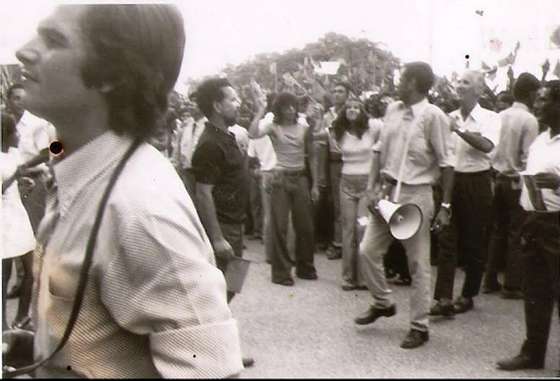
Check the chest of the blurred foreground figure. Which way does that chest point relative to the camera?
to the viewer's left

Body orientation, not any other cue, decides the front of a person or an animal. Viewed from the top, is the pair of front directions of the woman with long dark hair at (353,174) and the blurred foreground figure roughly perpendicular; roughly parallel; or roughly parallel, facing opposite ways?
roughly perpendicular

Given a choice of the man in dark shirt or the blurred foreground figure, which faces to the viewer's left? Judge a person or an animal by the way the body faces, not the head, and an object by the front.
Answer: the blurred foreground figure

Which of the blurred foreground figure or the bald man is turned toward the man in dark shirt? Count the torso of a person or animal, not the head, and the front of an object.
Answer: the bald man

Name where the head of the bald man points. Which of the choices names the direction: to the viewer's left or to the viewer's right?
to the viewer's left

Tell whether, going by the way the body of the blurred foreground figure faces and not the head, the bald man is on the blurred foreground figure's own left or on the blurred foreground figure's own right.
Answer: on the blurred foreground figure's own right
